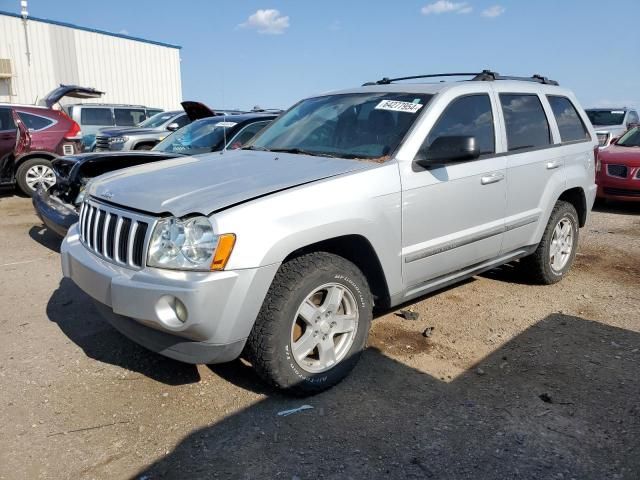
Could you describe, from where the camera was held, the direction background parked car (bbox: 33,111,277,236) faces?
facing the viewer and to the left of the viewer

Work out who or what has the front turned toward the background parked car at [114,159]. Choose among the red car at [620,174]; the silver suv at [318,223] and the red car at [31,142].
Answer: the red car at [620,174]

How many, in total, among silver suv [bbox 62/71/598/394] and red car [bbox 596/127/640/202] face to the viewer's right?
0

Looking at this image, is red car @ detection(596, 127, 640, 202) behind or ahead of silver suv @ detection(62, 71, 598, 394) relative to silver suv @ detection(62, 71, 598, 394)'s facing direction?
behind

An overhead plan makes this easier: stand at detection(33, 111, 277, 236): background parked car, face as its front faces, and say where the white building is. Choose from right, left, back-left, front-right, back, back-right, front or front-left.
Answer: back-right

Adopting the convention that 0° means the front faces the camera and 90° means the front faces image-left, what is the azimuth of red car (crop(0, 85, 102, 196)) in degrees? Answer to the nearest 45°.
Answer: approximately 90°

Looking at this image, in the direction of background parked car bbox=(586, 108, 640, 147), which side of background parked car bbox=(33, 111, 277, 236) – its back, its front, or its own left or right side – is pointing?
back

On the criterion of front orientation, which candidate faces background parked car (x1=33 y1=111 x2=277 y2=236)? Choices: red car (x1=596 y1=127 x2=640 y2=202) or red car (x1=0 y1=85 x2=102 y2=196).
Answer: red car (x1=596 y1=127 x2=640 y2=202)

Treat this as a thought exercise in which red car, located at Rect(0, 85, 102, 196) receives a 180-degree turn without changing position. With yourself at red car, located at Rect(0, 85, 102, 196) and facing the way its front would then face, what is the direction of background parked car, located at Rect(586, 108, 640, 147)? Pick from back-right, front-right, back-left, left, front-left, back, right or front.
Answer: front

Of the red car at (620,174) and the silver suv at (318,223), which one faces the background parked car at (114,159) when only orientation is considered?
the red car

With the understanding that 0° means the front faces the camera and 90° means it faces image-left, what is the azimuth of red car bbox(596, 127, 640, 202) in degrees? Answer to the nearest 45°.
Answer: approximately 45°

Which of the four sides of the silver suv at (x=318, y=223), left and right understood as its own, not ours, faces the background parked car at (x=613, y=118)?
back

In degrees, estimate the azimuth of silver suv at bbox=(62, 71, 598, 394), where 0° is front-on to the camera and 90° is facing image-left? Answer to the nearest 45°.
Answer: approximately 45°

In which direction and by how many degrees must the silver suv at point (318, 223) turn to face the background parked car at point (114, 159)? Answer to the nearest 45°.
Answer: approximately 90° to its right

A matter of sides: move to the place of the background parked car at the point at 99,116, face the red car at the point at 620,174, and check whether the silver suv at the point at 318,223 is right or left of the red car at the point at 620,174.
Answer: right
